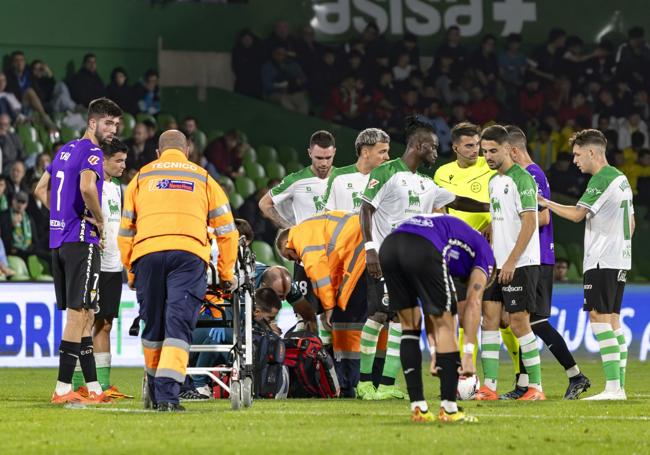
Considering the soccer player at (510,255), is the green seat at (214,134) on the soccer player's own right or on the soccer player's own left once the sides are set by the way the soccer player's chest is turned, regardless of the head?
on the soccer player's own right

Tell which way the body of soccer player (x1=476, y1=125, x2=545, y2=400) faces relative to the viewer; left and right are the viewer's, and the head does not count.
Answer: facing the viewer and to the left of the viewer

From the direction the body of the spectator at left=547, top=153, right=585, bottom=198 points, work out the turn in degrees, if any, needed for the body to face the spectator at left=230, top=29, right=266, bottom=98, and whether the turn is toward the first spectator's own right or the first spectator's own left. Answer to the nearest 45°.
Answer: approximately 90° to the first spectator's own right

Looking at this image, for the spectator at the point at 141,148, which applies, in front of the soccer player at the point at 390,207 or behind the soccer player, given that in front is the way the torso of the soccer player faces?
behind

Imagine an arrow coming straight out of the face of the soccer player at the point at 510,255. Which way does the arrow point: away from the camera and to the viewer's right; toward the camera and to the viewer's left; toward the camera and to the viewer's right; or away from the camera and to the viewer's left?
toward the camera and to the viewer's left

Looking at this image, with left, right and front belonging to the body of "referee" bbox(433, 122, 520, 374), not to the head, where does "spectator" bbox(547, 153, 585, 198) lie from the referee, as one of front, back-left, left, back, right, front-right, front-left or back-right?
back

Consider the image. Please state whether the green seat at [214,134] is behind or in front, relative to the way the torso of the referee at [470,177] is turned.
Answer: behind

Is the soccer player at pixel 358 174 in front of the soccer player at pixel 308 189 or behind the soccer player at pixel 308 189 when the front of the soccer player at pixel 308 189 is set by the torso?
in front

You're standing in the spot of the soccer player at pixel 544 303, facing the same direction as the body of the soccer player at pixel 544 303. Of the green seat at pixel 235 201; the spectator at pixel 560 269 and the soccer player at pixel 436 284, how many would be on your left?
1

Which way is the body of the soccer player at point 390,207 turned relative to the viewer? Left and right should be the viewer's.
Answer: facing the viewer and to the right of the viewer

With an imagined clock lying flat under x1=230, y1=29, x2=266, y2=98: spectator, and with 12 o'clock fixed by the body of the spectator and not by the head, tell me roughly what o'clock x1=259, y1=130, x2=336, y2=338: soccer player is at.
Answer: The soccer player is roughly at 12 o'clock from the spectator.

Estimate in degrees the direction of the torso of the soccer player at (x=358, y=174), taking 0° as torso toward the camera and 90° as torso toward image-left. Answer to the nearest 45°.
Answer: approximately 315°
